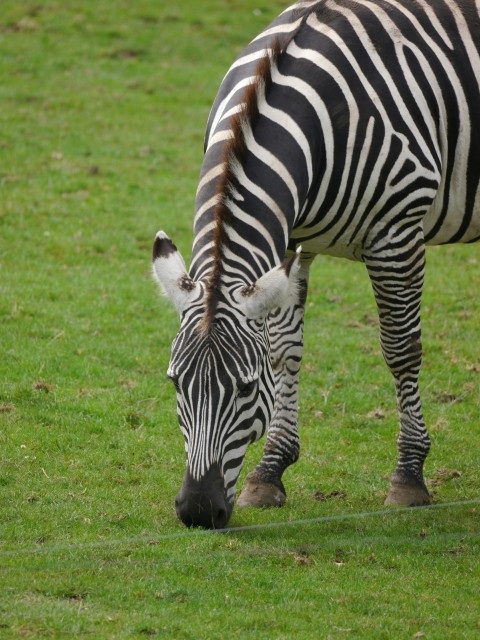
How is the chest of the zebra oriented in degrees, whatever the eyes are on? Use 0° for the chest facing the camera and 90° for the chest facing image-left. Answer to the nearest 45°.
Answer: approximately 45°
